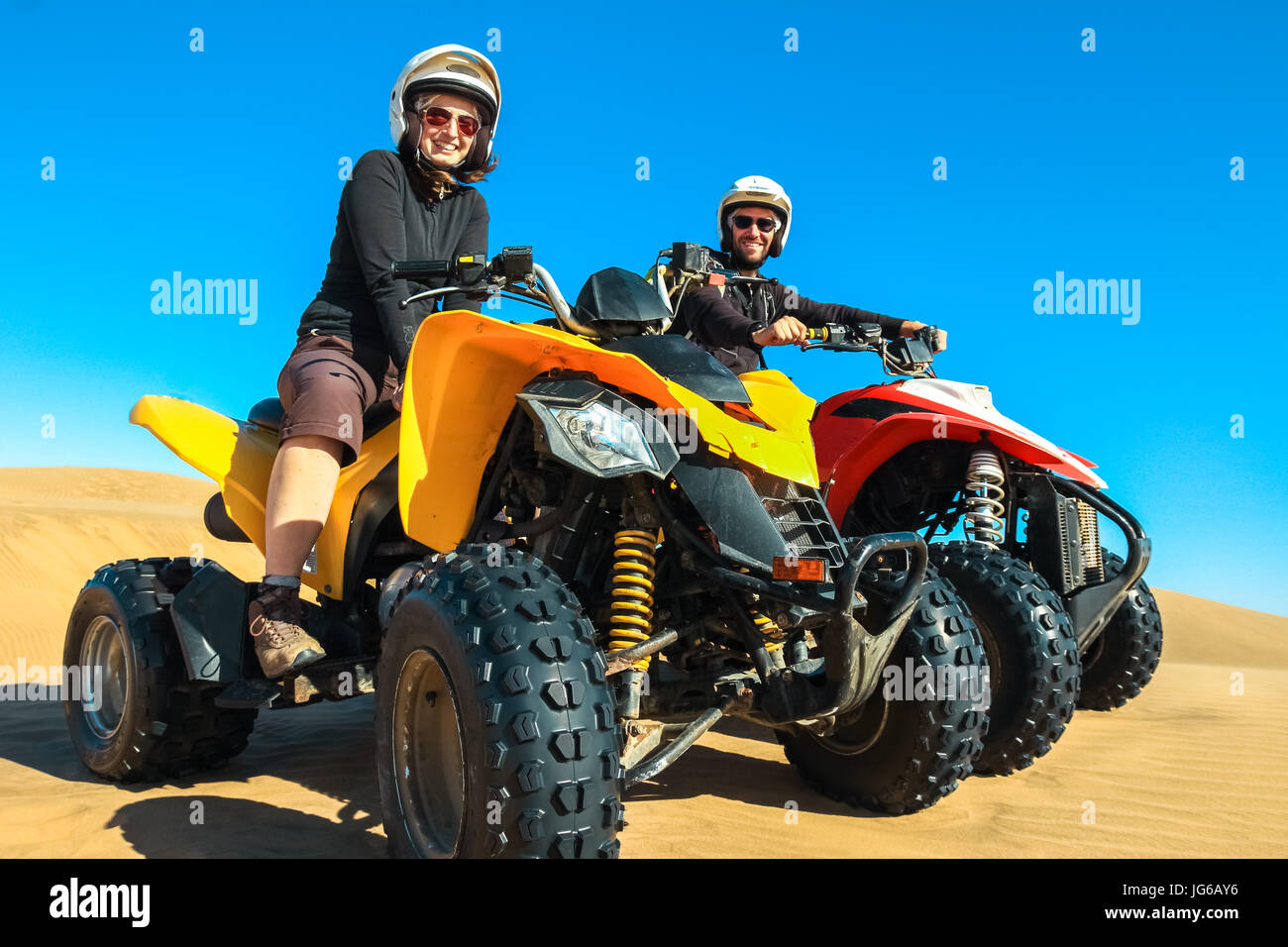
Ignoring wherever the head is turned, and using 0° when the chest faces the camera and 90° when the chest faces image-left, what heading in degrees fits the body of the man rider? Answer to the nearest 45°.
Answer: approximately 315°

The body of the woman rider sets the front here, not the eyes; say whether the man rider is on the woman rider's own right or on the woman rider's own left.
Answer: on the woman rider's own left

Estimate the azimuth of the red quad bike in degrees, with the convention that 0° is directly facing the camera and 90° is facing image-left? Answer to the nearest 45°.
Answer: approximately 315°

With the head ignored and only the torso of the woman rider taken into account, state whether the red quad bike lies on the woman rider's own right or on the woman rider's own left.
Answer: on the woman rider's own left

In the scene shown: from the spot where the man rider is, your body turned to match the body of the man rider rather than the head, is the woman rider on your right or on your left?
on your right

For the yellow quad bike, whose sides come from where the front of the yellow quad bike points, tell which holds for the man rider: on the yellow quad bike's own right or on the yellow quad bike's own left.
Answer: on the yellow quad bike's own left
